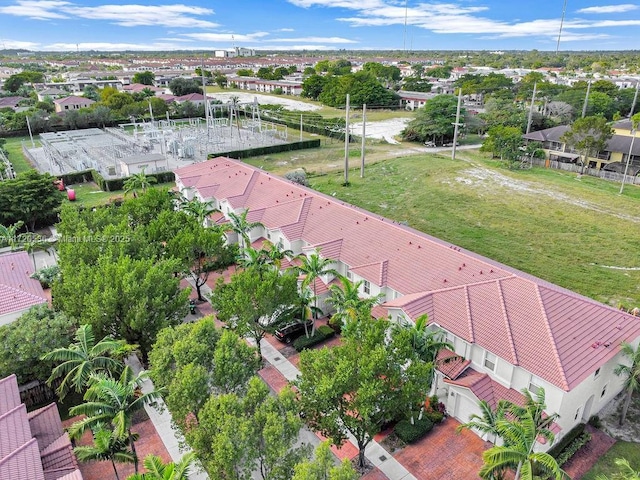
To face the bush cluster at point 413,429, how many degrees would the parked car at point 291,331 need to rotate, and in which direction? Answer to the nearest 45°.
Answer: approximately 90° to its right

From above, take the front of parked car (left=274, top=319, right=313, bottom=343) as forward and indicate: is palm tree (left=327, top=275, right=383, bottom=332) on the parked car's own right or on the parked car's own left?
on the parked car's own right

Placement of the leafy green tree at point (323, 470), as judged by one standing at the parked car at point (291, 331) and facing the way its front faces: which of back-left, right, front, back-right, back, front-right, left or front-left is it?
back-right

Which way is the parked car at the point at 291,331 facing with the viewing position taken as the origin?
facing away from the viewer and to the right of the viewer

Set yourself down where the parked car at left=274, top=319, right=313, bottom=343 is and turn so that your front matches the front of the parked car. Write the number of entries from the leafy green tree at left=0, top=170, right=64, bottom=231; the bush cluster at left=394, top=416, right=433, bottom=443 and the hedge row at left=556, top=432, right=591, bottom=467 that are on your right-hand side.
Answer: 2

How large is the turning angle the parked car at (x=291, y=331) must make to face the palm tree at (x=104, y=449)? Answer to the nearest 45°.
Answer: approximately 180°

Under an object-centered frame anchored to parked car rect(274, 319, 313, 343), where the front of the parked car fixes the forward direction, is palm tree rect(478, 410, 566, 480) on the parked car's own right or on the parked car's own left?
on the parked car's own right

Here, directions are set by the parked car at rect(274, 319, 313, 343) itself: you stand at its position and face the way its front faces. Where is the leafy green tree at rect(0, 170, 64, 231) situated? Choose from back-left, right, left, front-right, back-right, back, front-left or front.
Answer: left

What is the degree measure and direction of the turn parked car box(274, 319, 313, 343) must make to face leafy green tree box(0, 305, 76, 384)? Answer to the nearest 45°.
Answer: approximately 135° to its left

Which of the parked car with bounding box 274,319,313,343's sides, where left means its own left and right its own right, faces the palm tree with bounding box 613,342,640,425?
right

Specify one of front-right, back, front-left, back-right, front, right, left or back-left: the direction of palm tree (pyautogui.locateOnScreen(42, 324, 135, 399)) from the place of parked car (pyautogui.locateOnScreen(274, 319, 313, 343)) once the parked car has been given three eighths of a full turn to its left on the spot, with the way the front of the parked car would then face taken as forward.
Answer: front-left

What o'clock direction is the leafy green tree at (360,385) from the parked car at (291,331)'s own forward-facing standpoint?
The leafy green tree is roughly at 4 o'clock from the parked car.
